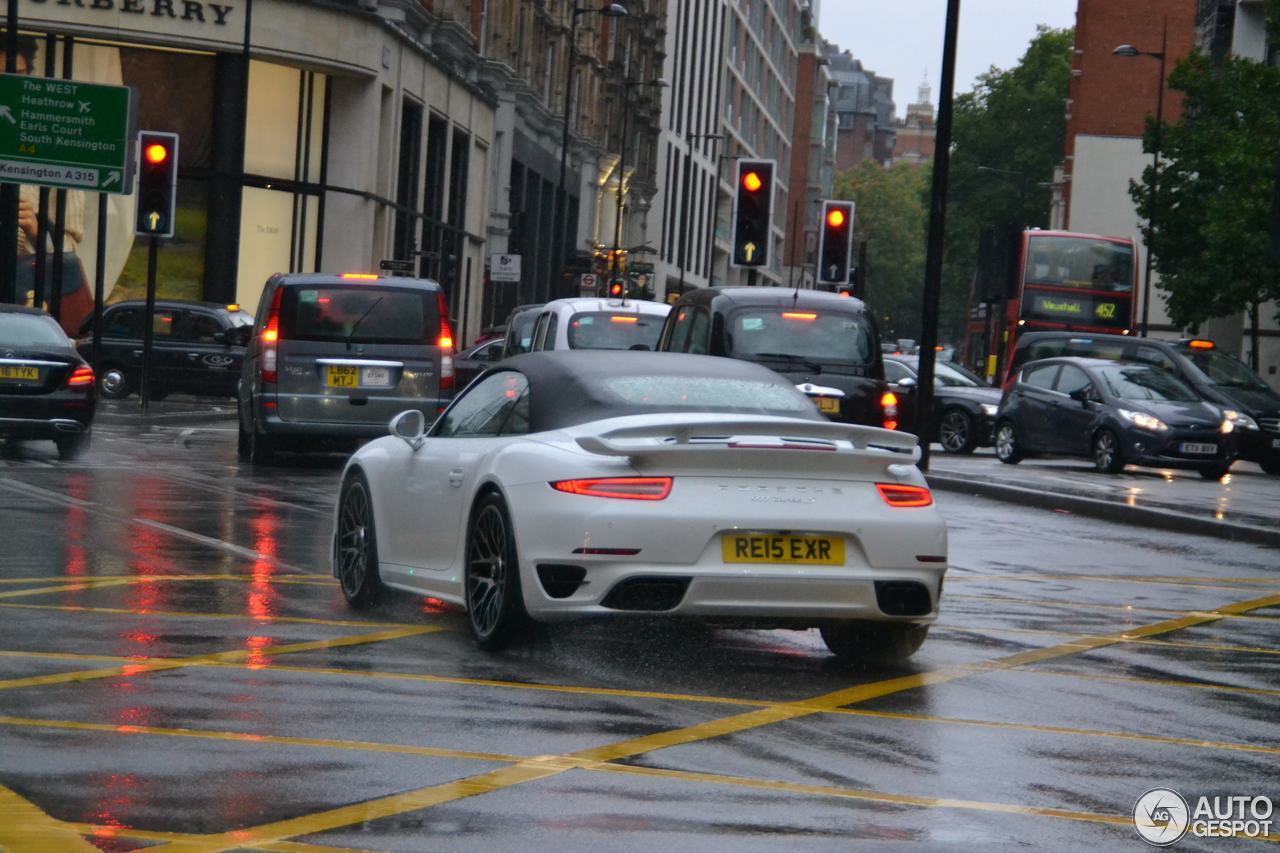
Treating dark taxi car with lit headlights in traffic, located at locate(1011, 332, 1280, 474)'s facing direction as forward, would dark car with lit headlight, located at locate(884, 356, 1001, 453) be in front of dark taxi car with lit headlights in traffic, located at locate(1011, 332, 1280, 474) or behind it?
behind

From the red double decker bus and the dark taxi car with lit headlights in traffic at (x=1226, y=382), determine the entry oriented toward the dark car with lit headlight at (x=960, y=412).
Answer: the red double decker bus

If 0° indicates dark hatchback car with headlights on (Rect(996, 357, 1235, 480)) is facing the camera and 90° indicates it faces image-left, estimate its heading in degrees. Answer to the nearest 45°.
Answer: approximately 315°

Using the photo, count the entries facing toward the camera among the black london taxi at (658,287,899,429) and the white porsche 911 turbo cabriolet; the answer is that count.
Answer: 0

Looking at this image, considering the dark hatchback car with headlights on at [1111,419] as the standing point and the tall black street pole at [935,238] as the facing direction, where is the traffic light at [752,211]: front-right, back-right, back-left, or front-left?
front-right

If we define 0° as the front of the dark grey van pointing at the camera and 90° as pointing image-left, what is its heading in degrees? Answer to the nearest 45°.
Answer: approximately 180°

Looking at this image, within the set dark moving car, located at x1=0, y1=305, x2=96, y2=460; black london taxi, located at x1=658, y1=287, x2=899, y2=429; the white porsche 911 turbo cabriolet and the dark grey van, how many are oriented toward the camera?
0

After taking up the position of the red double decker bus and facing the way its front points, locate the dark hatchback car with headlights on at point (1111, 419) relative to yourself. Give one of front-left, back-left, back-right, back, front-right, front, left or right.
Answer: front

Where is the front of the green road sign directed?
toward the camera

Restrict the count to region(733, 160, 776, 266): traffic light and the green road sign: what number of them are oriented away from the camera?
0

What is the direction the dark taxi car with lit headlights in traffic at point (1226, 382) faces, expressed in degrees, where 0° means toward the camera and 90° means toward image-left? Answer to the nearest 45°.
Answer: approximately 315°

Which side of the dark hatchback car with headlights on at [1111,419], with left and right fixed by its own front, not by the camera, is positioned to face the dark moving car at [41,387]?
right

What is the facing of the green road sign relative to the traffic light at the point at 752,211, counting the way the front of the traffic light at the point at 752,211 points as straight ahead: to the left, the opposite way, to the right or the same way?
the same way

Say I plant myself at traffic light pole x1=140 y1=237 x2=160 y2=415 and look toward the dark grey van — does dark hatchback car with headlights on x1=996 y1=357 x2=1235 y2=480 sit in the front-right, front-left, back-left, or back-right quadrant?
front-left

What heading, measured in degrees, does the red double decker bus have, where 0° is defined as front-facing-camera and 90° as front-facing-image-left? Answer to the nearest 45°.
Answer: approximately 0°

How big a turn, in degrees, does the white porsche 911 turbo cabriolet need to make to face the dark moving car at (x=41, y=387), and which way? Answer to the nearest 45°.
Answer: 0° — it already faces it

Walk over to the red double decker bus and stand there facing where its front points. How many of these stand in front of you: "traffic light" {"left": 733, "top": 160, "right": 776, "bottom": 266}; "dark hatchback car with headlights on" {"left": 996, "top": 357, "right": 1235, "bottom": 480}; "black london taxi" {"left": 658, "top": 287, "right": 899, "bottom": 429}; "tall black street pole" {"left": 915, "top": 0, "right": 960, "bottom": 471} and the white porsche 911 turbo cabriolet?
5
